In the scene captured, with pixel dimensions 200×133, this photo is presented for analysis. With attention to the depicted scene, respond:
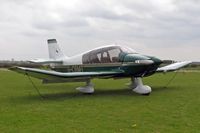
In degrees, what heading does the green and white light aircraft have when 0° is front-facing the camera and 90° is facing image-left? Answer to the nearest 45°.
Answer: approximately 315°
